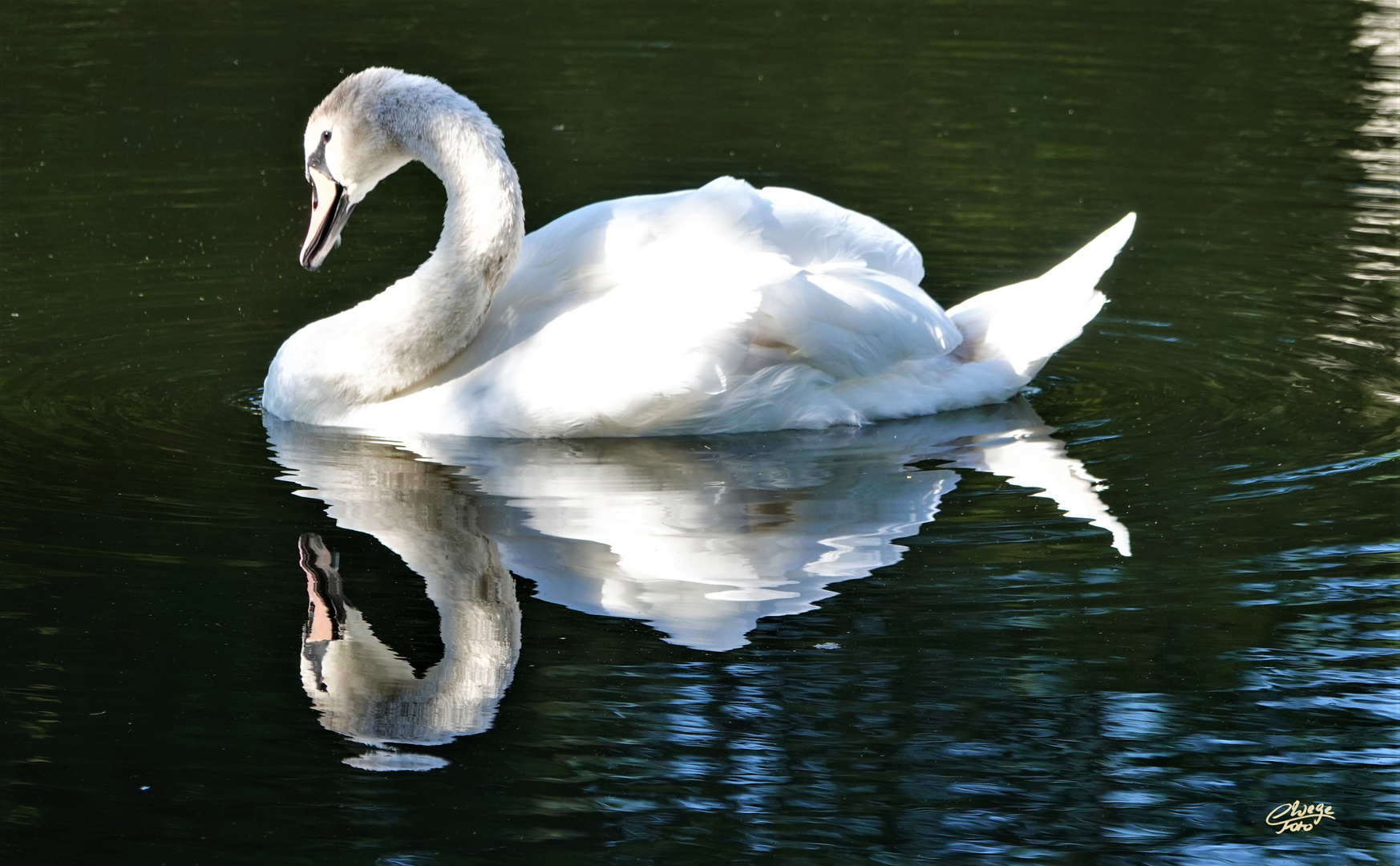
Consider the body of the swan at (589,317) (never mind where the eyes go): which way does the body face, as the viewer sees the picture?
to the viewer's left
